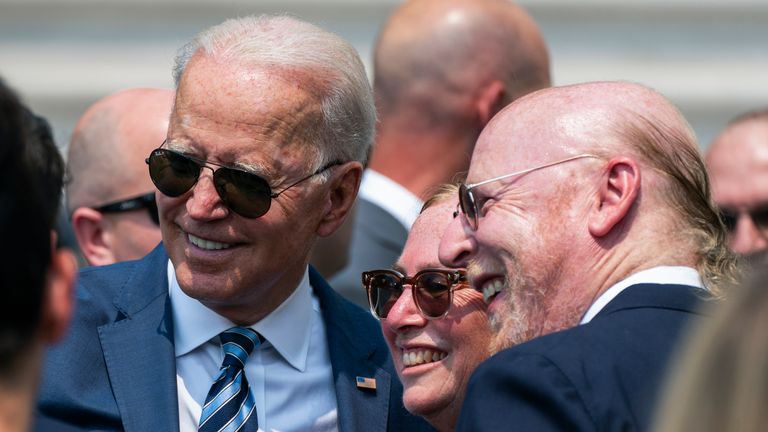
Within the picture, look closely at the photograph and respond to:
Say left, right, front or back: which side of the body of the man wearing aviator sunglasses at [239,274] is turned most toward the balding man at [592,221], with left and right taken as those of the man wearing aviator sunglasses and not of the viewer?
left

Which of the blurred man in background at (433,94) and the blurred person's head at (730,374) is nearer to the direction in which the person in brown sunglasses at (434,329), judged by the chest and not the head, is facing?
the blurred person's head

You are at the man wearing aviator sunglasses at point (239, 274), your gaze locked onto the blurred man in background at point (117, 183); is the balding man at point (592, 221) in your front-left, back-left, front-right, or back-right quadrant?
back-right

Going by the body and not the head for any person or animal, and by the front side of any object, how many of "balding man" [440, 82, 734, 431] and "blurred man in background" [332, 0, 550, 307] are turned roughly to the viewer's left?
1

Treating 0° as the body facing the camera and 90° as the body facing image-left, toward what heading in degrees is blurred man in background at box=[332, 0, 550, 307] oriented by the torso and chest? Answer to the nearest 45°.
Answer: approximately 225°

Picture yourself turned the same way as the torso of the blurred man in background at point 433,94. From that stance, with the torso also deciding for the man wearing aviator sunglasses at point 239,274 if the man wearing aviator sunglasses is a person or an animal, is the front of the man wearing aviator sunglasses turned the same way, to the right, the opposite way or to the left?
the opposite way

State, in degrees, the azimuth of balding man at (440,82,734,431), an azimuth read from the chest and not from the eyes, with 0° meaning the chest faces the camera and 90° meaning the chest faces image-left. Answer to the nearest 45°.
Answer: approximately 90°

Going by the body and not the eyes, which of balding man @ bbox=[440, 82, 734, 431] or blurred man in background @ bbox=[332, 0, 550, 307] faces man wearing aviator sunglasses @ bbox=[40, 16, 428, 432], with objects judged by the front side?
the balding man

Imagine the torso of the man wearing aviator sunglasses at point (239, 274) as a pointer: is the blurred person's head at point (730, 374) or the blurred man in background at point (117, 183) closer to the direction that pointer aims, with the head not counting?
the blurred person's head

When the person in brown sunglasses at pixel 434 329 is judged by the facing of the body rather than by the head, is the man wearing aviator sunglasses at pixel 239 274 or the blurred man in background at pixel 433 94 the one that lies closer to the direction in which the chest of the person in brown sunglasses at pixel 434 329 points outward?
the man wearing aviator sunglasses
